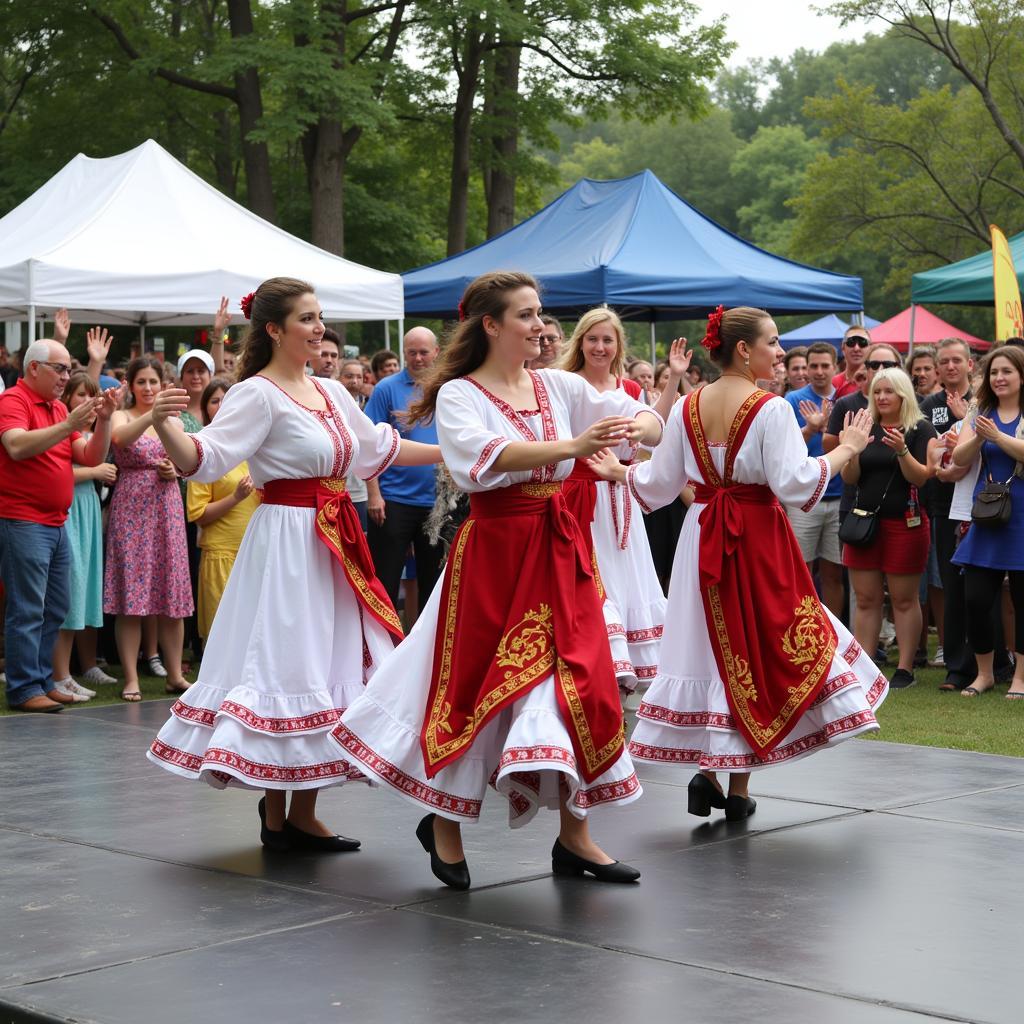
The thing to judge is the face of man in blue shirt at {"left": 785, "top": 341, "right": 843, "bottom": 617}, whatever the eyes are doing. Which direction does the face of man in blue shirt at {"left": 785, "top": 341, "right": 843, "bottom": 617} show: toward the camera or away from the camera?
toward the camera

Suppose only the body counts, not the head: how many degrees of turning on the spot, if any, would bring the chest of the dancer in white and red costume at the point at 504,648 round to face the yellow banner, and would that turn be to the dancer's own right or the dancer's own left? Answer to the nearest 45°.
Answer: approximately 90° to the dancer's own left

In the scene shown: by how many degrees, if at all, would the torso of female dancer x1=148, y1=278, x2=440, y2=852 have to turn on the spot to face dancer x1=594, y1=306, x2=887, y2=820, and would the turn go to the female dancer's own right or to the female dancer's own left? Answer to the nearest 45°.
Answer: approximately 45° to the female dancer's own left

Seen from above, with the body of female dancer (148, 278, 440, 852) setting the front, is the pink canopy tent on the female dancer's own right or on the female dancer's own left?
on the female dancer's own left

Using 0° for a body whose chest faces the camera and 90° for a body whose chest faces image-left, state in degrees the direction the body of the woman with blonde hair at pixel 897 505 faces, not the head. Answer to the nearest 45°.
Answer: approximately 45°

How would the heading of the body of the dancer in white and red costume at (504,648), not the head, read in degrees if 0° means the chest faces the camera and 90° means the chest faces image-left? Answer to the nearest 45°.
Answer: approximately 315°

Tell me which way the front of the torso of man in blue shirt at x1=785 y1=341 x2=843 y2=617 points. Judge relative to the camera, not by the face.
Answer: toward the camera

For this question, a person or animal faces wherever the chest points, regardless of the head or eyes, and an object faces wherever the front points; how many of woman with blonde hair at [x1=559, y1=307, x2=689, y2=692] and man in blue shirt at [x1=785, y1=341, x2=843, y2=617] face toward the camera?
2

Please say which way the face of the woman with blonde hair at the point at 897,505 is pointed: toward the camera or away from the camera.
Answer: toward the camera

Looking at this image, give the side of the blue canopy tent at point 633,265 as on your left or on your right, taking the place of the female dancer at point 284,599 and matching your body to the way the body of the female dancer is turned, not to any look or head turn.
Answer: on your left

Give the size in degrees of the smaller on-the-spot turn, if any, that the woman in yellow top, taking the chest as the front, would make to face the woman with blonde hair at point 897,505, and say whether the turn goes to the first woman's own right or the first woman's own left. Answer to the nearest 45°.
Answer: approximately 45° to the first woman's own left

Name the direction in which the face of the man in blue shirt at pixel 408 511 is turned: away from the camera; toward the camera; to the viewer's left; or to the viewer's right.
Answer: toward the camera

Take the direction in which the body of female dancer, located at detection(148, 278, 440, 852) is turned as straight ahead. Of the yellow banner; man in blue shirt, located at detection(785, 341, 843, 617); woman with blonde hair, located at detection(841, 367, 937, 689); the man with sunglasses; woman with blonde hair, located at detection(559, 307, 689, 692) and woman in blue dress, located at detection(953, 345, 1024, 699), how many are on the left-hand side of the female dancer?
6

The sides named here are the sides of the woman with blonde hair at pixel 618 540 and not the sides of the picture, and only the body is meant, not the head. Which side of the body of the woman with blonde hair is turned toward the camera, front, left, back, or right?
front
